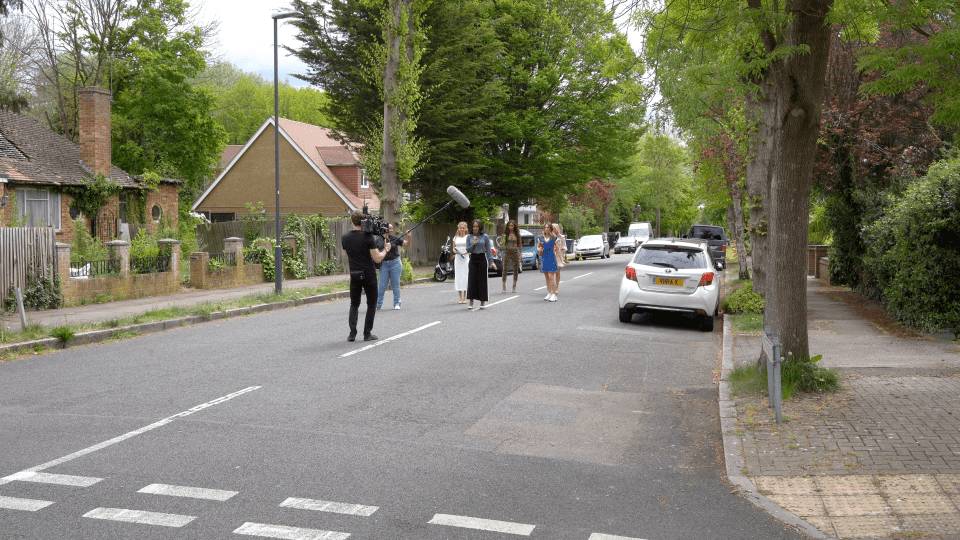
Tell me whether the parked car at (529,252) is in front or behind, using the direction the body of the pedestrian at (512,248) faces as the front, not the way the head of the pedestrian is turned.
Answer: behind

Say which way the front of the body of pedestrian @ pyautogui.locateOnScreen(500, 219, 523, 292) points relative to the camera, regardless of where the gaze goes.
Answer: toward the camera

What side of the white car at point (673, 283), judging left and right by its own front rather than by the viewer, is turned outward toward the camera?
back

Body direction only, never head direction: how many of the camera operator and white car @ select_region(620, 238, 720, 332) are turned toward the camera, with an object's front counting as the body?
0

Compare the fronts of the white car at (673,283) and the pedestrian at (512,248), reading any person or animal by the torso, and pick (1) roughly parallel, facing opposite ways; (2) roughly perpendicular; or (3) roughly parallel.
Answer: roughly parallel, facing opposite ways

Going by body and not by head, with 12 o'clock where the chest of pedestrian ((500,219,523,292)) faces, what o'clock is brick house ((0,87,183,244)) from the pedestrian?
The brick house is roughly at 4 o'clock from the pedestrian.

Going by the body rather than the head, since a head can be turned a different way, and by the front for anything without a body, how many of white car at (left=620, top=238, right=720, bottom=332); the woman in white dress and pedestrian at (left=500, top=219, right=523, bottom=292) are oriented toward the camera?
2

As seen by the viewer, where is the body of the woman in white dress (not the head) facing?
toward the camera

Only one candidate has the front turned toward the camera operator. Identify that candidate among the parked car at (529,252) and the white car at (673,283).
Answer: the parked car

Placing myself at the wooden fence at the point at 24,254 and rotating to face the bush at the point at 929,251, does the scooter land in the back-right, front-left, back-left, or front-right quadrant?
front-left

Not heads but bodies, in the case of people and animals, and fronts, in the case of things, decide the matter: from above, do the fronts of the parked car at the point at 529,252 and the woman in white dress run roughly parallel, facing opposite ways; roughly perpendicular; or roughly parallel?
roughly parallel

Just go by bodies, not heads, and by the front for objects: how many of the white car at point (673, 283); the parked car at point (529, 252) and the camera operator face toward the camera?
1

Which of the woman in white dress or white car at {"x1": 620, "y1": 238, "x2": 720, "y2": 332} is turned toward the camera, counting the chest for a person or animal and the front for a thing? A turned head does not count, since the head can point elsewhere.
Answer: the woman in white dress

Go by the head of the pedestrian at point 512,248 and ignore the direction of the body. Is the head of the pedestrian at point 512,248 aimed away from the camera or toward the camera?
toward the camera

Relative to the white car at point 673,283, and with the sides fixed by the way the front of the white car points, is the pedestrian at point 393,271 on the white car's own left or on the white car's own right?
on the white car's own left
